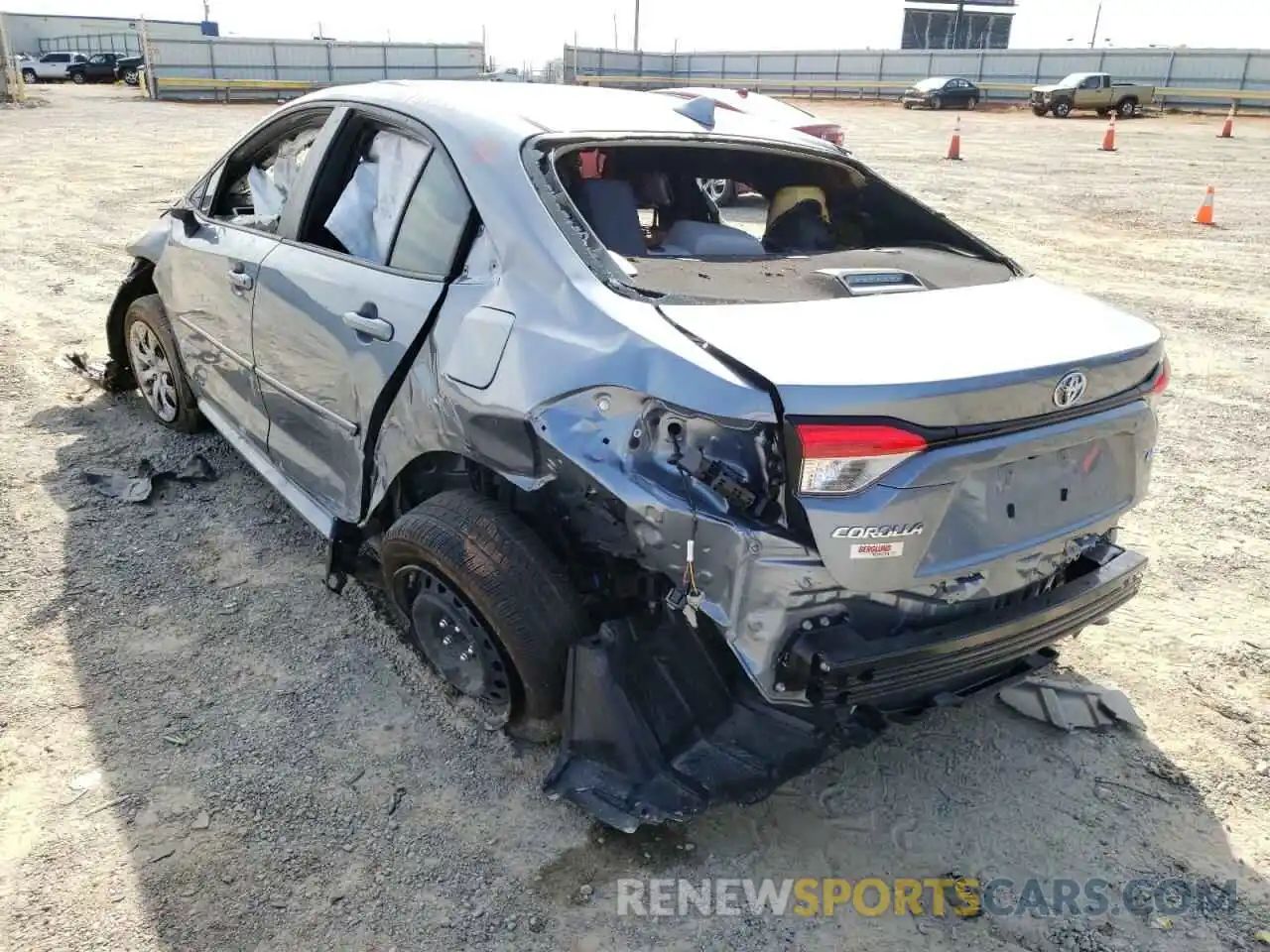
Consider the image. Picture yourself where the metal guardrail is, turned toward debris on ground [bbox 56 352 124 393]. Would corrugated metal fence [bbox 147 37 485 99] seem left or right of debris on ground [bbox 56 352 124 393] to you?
right

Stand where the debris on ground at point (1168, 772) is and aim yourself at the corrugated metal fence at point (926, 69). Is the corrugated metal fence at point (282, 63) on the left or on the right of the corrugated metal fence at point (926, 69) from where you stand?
left

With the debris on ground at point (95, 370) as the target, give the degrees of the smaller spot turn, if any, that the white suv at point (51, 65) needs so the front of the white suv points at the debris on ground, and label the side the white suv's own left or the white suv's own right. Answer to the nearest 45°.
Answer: approximately 90° to the white suv's own left

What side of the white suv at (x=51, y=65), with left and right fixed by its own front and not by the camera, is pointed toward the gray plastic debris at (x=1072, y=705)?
left

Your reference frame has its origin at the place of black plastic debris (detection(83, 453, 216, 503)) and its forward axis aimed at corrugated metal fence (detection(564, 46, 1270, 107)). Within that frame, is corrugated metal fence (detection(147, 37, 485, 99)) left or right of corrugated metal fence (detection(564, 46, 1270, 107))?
left

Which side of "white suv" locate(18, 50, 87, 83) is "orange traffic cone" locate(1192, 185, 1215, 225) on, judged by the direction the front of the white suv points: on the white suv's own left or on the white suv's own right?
on the white suv's own left

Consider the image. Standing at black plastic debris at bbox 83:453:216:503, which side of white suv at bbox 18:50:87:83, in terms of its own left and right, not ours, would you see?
left

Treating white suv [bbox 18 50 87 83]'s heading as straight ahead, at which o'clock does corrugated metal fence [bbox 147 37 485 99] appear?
The corrugated metal fence is roughly at 8 o'clock from the white suv.

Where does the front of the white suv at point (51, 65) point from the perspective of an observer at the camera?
facing to the left of the viewer
